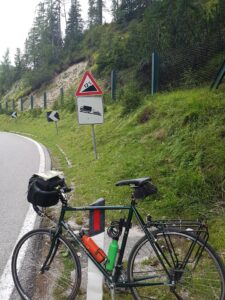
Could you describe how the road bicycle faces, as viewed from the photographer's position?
facing to the left of the viewer

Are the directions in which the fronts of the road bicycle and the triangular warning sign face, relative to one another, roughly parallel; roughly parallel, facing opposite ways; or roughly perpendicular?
roughly perpendicular

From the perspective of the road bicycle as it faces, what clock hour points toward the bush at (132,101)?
The bush is roughly at 3 o'clock from the road bicycle.

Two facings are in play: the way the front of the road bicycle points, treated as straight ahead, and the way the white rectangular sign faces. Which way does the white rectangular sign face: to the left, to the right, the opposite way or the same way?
to the left

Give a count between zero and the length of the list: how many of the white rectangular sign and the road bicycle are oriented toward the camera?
1

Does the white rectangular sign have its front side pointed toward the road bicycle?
yes

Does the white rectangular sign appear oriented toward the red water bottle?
yes

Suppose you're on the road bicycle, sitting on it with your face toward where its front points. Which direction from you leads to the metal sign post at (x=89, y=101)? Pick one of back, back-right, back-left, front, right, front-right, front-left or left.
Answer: right

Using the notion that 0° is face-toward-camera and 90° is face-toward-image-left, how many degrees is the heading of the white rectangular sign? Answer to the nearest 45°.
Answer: approximately 0°

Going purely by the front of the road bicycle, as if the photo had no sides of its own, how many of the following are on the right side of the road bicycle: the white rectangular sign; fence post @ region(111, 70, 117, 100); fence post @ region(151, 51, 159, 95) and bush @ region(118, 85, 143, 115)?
4

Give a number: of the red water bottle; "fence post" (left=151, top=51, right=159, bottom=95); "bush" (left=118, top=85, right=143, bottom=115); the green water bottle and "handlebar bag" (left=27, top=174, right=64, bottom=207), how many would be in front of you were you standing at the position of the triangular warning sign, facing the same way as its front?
3

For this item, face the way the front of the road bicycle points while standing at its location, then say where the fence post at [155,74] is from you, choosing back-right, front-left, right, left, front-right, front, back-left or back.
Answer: right

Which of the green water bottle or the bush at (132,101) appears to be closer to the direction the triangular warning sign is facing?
the green water bottle

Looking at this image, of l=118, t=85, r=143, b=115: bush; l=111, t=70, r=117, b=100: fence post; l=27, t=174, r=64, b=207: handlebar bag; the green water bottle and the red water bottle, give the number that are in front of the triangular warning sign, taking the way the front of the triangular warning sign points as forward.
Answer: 3

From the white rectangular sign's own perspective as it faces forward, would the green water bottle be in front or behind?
in front
